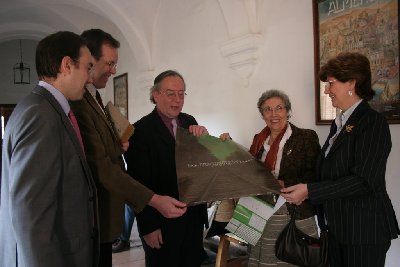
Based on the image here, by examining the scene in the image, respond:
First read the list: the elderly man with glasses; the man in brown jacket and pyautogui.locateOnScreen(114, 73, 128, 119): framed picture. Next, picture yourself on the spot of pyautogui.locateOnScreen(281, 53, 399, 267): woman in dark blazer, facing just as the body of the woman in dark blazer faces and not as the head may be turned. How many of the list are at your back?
0

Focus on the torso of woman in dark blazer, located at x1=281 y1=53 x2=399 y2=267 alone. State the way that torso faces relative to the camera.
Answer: to the viewer's left

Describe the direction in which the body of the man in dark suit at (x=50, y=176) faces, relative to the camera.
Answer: to the viewer's right

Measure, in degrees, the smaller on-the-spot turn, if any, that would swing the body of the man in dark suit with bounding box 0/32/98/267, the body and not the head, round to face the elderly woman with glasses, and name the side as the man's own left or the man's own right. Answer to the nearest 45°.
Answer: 0° — they already face them

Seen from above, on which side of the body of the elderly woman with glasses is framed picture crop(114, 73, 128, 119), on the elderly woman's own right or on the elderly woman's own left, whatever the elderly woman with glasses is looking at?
on the elderly woman's own right

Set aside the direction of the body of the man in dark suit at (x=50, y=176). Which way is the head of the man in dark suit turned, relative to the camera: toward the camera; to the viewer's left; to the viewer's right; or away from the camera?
to the viewer's right

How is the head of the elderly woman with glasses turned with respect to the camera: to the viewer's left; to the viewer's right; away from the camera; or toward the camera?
toward the camera

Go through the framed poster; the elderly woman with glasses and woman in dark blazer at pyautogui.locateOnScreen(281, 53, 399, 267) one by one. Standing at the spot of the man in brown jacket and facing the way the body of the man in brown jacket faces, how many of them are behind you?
0

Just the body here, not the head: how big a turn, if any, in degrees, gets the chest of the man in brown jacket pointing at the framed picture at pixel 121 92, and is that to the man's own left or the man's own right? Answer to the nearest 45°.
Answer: approximately 90° to the man's own left

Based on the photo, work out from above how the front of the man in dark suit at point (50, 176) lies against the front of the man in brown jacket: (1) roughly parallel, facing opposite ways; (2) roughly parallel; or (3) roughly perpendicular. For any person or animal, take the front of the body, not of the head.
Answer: roughly parallel
